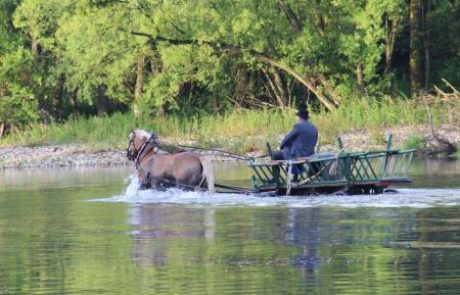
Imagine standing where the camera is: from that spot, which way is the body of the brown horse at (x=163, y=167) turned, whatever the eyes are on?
to the viewer's left

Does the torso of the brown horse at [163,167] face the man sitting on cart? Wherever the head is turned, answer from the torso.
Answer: no
